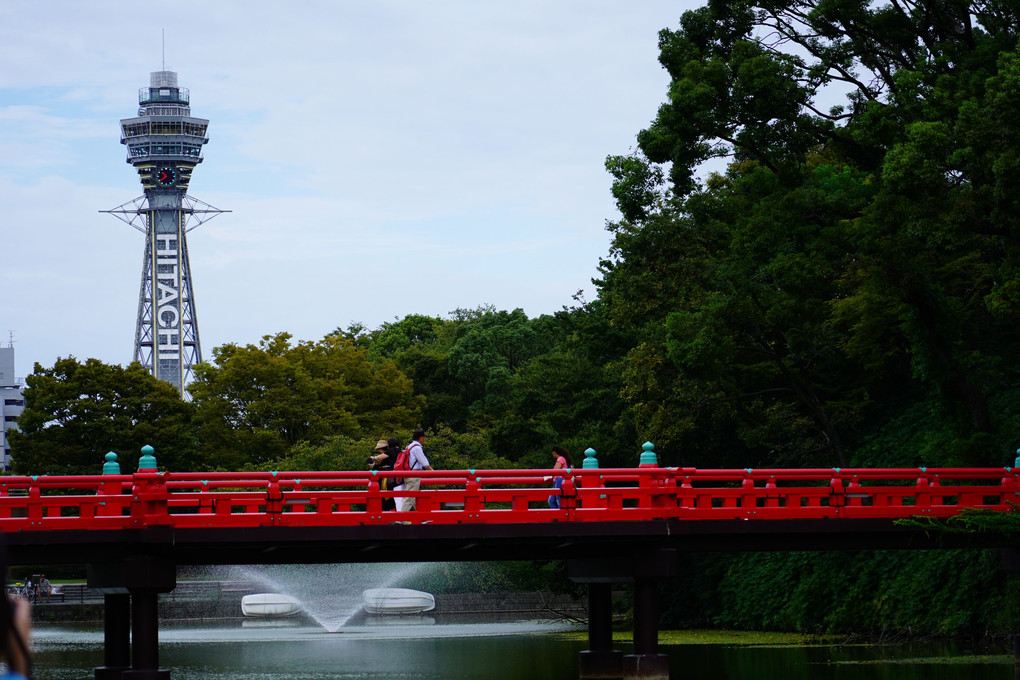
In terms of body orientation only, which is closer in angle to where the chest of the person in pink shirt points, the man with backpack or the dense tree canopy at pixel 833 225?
the man with backpack

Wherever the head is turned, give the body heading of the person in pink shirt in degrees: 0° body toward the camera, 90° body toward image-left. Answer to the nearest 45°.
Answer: approximately 90°

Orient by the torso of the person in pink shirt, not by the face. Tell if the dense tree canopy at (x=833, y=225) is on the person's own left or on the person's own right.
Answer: on the person's own right

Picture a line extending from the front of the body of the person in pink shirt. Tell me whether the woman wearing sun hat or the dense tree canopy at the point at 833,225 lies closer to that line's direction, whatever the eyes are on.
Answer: the woman wearing sun hat

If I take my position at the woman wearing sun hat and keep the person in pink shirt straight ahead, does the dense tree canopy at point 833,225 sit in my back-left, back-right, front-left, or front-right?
front-left

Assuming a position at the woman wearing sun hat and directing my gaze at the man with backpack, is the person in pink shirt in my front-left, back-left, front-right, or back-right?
front-left

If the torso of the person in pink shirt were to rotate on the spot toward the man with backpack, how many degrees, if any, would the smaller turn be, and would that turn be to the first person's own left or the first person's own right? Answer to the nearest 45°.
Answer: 0° — they already face them

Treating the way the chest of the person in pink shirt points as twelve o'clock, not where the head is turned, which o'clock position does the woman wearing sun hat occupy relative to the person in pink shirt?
The woman wearing sun hat is roughly at 12 o'clock from the person in pink shirt.
